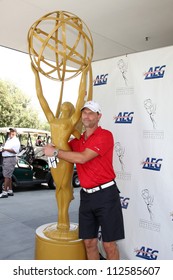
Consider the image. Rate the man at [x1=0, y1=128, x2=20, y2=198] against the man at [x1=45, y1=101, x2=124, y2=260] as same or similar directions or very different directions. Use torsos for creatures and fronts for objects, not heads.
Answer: same or similar directions

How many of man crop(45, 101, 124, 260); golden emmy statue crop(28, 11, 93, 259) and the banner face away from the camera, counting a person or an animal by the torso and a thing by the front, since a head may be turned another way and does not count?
0

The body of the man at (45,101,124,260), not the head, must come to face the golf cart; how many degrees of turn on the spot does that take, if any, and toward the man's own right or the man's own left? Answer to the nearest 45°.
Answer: approximately 135° to the man's own right

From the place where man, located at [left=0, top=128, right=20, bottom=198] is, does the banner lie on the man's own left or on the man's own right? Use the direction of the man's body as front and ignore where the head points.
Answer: on the man's own left

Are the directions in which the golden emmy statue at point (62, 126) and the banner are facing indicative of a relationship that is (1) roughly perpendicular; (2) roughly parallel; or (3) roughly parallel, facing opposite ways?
roughly parallel

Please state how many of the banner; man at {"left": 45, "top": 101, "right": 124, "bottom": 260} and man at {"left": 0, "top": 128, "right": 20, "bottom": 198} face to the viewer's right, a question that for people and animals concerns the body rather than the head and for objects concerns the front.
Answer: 0

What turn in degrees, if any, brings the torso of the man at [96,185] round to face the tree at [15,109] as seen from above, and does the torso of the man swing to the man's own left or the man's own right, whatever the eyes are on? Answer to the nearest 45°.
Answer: approximately 135° to the man's own right

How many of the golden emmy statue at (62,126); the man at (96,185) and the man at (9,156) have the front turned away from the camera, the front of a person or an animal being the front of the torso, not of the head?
0

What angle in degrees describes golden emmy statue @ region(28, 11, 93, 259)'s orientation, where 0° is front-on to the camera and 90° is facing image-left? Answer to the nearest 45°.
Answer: approximately 45°
